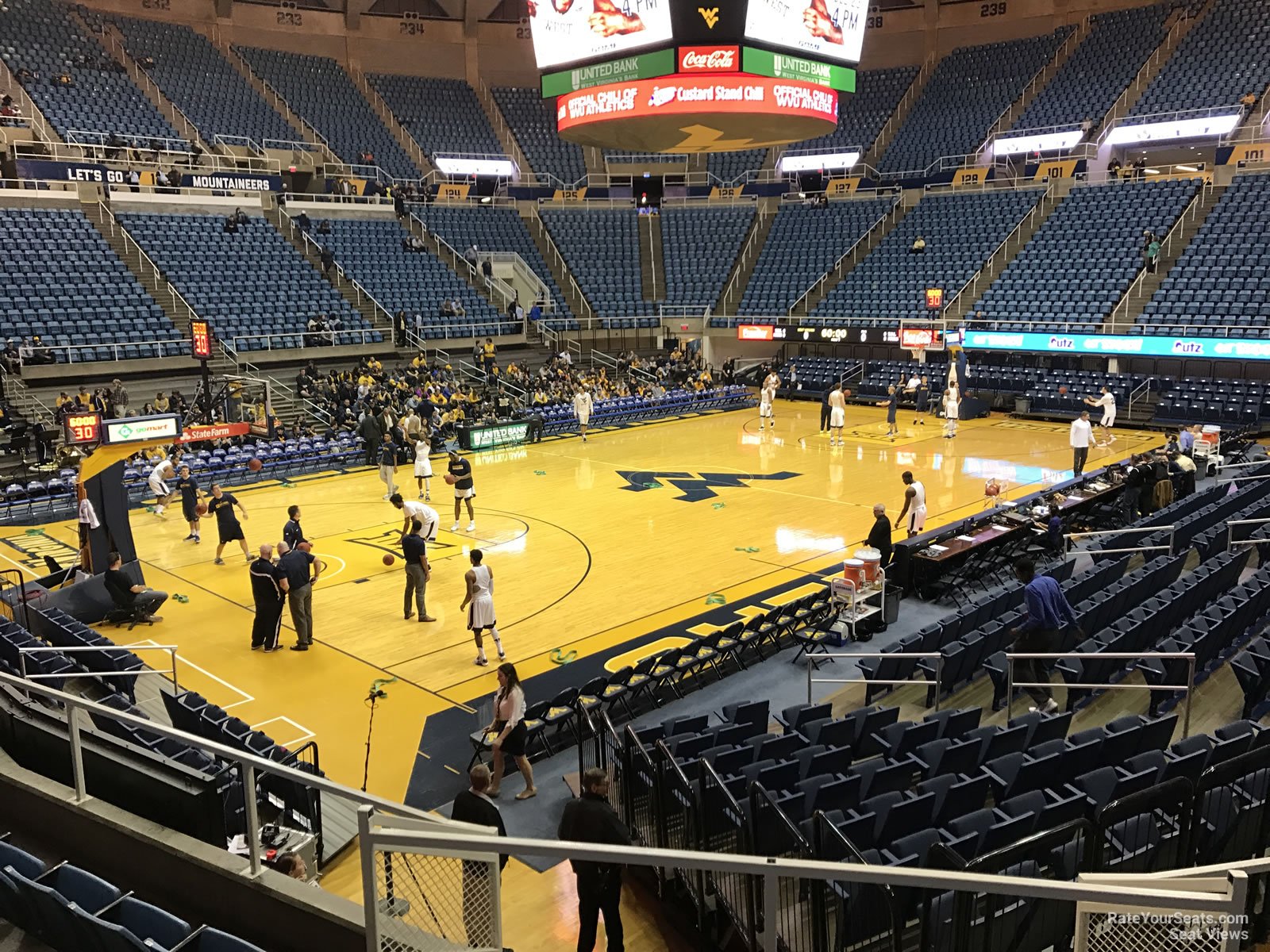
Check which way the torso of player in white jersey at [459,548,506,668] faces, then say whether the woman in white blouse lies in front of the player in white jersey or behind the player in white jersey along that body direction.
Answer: behind

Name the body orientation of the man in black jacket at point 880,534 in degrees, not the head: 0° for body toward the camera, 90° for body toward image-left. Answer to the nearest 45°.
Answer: approximately 90°

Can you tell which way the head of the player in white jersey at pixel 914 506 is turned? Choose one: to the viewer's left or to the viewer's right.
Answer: to the viewer's left

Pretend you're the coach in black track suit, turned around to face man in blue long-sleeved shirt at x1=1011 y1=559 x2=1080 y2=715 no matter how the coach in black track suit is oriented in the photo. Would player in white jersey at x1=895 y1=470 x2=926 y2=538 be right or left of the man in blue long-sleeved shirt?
left

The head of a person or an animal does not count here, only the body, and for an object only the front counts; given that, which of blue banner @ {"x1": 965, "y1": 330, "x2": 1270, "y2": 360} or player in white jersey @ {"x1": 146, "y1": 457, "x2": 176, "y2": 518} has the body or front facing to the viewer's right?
the player in white jersey

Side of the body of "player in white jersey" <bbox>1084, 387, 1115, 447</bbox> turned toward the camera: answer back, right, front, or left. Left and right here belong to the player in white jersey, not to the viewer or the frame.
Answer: left

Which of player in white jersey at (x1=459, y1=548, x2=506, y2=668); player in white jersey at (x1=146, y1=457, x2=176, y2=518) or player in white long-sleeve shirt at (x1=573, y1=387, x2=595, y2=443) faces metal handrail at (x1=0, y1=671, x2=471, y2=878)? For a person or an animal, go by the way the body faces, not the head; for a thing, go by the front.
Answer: player in white long-sleeve shirt at (x1=573, y1=387, x2=595, y2=443)

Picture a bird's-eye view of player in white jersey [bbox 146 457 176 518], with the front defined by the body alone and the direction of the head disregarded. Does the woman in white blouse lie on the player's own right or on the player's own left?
on the player's own right
